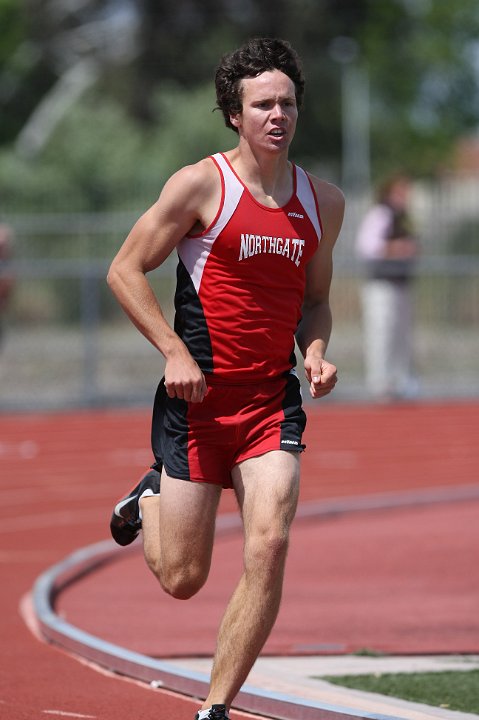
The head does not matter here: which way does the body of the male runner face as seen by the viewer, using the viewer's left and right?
facing the viewer and to the right of the viewer

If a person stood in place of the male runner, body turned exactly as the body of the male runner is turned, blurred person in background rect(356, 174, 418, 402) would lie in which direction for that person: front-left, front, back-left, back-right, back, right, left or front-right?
back-left

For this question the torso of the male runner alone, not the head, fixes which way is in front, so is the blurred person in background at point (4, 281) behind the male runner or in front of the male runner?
behind
